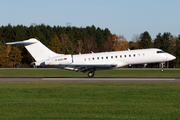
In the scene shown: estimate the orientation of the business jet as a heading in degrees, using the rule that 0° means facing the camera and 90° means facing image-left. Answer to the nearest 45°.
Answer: approximately 270°
